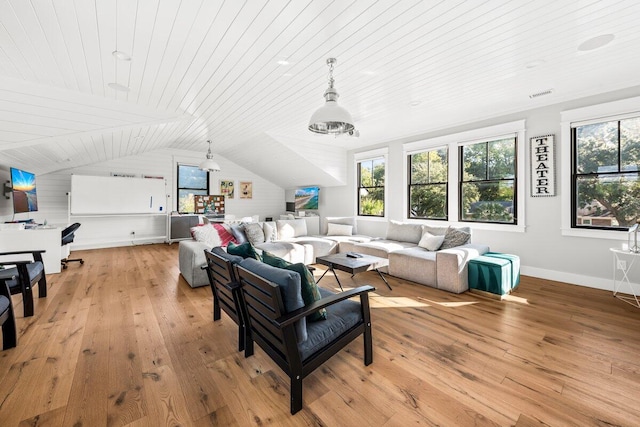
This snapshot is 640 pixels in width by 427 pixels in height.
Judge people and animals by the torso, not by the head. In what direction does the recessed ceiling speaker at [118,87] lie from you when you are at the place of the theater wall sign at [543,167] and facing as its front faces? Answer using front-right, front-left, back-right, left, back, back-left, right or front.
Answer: front

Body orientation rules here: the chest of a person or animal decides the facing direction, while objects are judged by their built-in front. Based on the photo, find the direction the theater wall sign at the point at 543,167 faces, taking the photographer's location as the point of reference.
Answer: facing the viewer and to the left of the viewer

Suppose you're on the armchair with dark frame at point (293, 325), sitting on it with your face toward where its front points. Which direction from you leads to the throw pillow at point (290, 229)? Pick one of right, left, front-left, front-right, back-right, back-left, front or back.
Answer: front-left

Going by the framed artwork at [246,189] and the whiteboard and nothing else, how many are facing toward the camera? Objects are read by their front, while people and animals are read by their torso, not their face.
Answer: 2

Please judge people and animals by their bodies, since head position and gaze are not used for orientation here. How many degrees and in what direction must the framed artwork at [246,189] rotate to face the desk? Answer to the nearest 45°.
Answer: approximately 45° to its right

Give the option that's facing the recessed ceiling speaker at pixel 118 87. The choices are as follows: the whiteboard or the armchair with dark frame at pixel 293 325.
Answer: the whiteboard

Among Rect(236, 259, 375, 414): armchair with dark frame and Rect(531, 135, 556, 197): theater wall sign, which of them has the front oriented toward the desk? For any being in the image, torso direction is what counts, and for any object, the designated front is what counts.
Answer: the theater wall sign

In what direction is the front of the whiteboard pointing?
toward the camera

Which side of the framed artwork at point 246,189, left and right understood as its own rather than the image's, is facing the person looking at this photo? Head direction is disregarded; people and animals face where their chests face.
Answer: front

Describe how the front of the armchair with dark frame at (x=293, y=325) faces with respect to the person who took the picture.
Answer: facing away from the viewer and to the right of the viewer

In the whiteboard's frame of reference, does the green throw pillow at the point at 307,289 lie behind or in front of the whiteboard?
in front

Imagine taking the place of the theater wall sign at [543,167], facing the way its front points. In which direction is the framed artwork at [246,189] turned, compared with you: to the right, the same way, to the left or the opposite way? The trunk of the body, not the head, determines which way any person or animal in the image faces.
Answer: to the left

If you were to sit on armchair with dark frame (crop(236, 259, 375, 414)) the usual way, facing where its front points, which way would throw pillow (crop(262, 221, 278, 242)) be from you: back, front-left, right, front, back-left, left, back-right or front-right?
front-left
